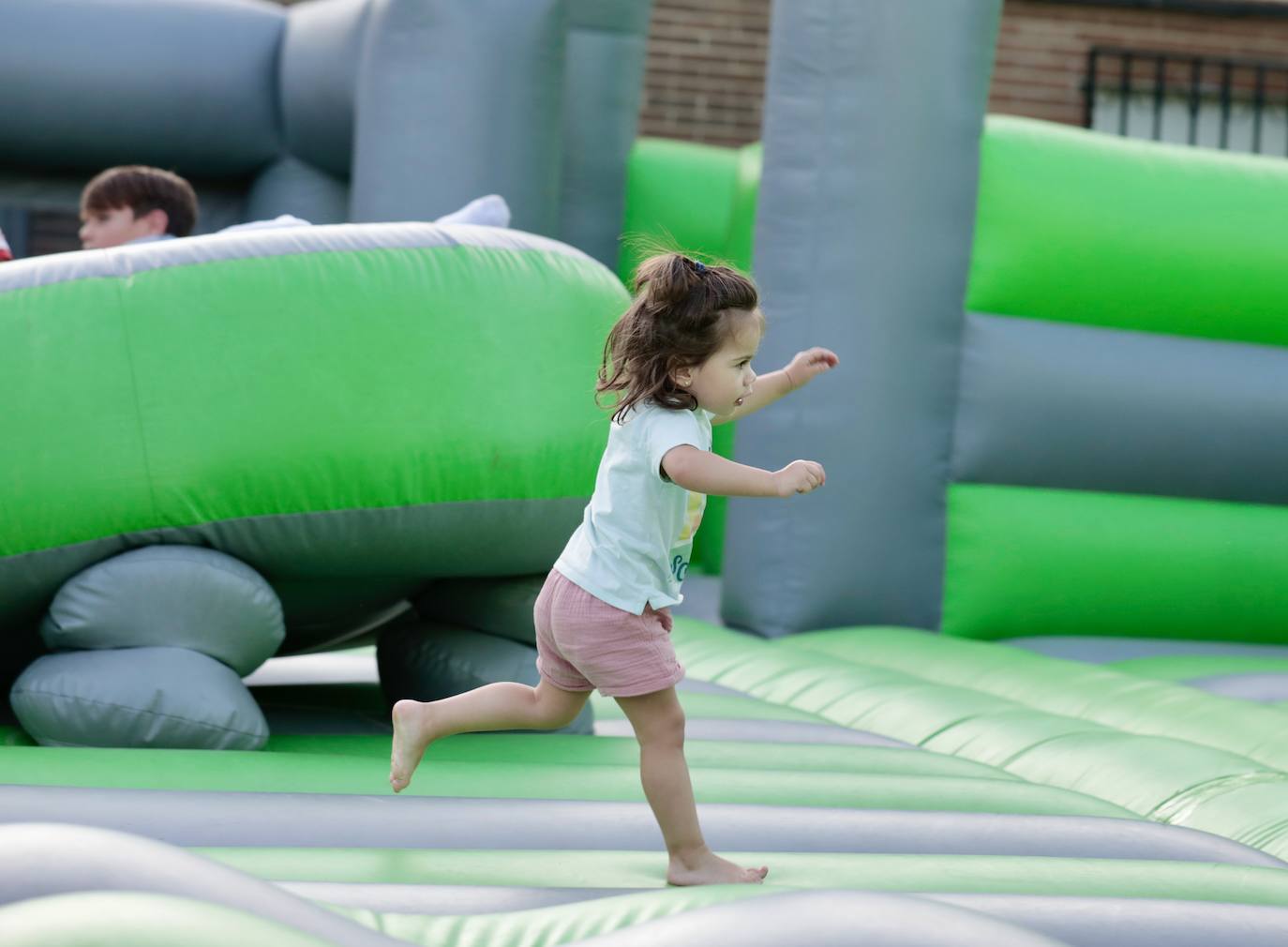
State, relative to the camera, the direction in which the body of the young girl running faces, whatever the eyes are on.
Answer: to the viewer's right

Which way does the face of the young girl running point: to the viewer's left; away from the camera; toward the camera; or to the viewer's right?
to the viewer's right

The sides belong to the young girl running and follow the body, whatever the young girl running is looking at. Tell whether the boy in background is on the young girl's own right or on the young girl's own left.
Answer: on the young girl's own left

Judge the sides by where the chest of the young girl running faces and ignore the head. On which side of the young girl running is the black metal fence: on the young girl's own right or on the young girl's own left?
on the young girl's own left
